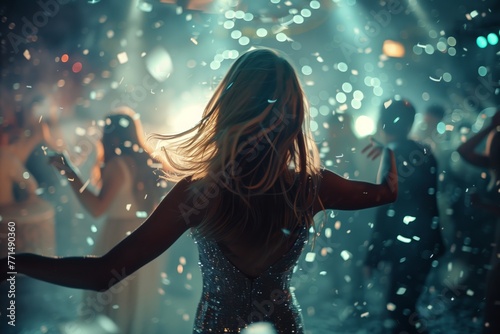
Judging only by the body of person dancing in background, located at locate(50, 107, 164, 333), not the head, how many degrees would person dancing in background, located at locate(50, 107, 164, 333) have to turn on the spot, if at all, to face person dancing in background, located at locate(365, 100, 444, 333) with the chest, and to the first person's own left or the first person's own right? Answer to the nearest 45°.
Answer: approximately 135° to the first person's own right

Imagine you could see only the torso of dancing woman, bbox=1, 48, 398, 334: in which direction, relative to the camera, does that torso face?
away from the camera

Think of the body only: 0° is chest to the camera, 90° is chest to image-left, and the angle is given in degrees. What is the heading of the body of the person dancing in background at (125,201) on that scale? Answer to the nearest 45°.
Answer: approximately 135°

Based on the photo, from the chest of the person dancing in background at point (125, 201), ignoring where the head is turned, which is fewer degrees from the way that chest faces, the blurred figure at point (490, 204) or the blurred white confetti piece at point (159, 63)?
the blurred white confetti piece

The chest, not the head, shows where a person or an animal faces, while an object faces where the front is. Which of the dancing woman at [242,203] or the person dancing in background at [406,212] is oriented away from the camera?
the dancing woman

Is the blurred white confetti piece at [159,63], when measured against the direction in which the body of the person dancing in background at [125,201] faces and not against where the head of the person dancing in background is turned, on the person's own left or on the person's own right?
on the person's own right

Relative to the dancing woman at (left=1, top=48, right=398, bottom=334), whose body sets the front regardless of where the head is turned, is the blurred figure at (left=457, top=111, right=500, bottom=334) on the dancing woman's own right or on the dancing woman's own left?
on the dancing woman's own right
